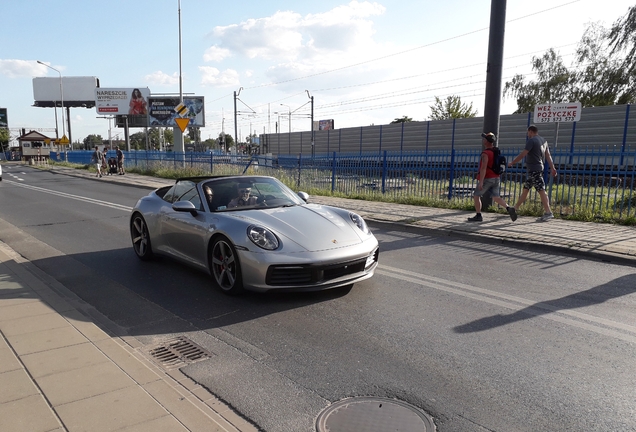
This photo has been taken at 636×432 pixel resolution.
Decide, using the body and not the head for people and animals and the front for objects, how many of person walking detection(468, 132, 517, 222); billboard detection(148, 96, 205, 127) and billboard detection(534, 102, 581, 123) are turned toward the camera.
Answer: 2

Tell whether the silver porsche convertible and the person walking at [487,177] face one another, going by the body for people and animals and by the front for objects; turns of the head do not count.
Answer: no

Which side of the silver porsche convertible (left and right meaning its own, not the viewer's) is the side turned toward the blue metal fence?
left

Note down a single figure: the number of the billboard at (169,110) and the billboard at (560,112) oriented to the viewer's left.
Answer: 0

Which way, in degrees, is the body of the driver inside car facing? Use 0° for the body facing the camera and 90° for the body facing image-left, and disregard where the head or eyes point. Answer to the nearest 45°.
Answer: approximately 315°

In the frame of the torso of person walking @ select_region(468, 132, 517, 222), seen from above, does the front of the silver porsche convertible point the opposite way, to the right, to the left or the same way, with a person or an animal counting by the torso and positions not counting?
the opposite way

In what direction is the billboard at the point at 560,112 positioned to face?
toward the camera

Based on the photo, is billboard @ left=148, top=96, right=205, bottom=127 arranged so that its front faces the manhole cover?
yes

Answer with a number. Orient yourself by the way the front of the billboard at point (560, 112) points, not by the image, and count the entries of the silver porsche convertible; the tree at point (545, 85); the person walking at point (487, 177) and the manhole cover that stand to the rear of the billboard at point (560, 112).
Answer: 1

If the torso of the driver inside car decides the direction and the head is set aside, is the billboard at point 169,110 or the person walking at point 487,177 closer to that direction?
the person walking

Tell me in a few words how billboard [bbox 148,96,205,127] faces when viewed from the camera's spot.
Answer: facing the viewer

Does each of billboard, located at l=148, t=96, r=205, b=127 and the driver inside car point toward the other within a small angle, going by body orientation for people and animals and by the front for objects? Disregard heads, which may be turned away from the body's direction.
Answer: no

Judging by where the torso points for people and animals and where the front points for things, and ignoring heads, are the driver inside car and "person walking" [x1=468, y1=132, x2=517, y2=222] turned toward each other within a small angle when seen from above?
no
